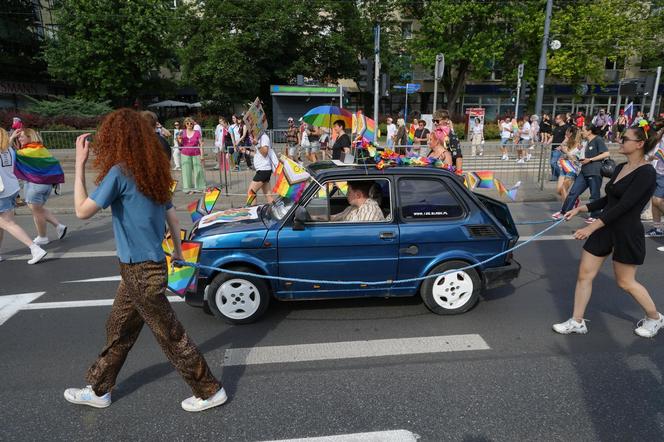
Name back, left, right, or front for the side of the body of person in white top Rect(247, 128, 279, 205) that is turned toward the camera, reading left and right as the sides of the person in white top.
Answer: left

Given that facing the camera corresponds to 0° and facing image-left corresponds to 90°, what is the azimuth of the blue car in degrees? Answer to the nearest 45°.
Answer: approximately 90°

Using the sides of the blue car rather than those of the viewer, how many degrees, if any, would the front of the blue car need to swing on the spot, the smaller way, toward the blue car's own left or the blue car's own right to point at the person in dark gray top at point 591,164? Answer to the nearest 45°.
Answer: approximately 135° to the blue car's own right

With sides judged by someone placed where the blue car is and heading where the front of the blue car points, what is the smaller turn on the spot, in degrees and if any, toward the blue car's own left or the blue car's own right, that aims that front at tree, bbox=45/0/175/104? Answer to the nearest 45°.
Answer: approximately 45° to the blue car's own right

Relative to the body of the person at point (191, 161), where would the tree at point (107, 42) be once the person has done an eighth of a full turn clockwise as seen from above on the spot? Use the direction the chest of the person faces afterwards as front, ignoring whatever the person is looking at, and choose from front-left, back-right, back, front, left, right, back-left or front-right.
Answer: back-right

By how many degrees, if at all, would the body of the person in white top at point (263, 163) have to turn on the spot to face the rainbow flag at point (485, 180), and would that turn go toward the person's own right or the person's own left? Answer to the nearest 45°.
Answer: approximately 135° to the person's own left

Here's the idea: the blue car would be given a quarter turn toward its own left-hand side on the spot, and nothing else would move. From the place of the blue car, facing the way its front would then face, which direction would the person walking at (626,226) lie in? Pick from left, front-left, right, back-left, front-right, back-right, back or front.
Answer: left

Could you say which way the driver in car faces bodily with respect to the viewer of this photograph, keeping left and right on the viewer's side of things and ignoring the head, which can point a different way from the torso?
facing to the left of the viewer

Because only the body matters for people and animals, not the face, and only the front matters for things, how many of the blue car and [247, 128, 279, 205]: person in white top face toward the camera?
0

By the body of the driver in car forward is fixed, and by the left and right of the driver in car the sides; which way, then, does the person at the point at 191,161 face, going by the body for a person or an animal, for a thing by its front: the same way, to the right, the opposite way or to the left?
to the left

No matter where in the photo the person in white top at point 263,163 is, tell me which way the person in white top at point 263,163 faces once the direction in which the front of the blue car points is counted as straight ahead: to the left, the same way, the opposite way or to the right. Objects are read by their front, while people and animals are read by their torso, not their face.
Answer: the same way

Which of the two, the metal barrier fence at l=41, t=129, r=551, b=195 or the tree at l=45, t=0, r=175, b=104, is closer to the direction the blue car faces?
the tree

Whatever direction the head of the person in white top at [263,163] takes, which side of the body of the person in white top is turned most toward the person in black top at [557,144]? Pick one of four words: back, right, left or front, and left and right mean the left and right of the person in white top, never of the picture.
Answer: back

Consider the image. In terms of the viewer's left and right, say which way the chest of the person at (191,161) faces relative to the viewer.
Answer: facing the viewer

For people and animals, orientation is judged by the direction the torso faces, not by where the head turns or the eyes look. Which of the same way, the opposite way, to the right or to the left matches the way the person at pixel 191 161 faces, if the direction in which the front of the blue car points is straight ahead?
to the left

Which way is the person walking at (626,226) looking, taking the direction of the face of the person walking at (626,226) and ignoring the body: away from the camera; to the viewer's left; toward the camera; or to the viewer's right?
to the viewer's left

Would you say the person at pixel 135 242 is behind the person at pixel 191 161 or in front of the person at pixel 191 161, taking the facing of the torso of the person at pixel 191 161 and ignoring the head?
in front
